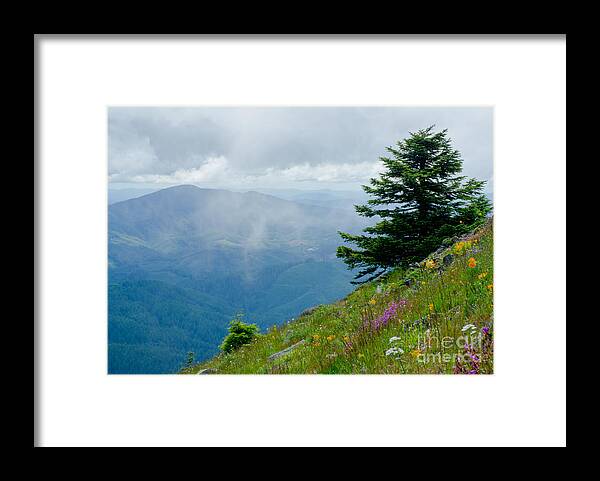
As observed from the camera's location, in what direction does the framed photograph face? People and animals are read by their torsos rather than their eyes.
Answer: facing the viewer
